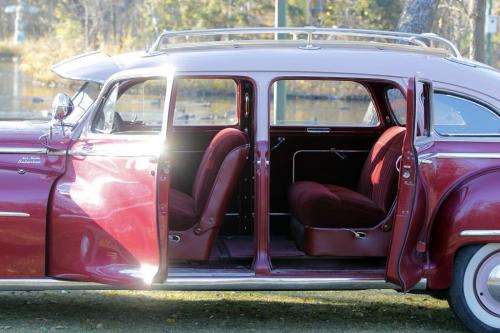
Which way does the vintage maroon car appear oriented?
to the viewer's left

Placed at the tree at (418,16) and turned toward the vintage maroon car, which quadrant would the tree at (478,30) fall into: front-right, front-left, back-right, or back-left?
back-left

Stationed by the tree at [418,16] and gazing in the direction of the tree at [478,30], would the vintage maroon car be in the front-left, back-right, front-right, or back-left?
back-right

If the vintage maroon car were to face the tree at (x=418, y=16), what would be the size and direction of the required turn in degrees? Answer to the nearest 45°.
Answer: approximately 90° to its right
